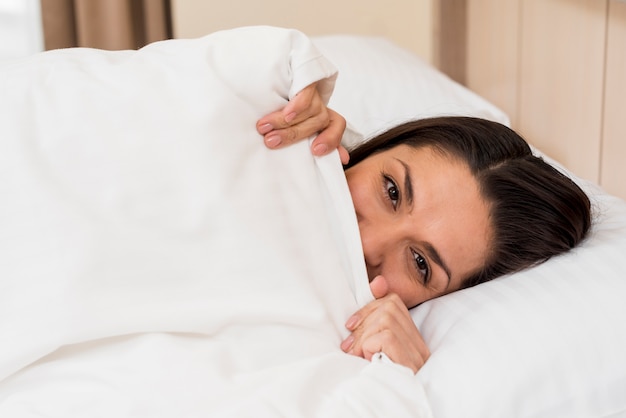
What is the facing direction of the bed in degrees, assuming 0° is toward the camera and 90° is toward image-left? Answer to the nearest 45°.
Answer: approximately 90°
